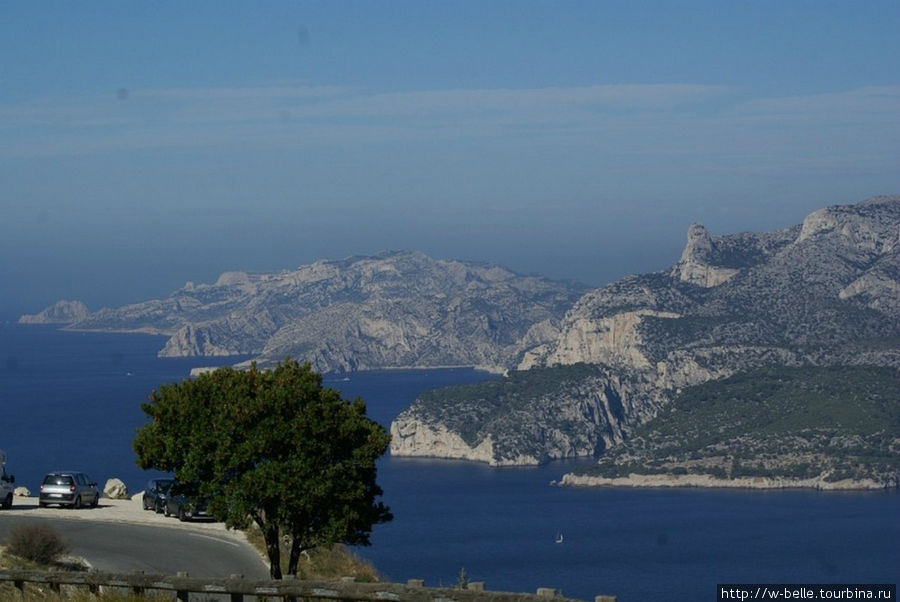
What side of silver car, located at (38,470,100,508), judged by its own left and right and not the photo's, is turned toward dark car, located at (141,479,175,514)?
right

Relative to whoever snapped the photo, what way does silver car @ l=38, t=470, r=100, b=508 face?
facing away from the viewer and to the right of the viewer
